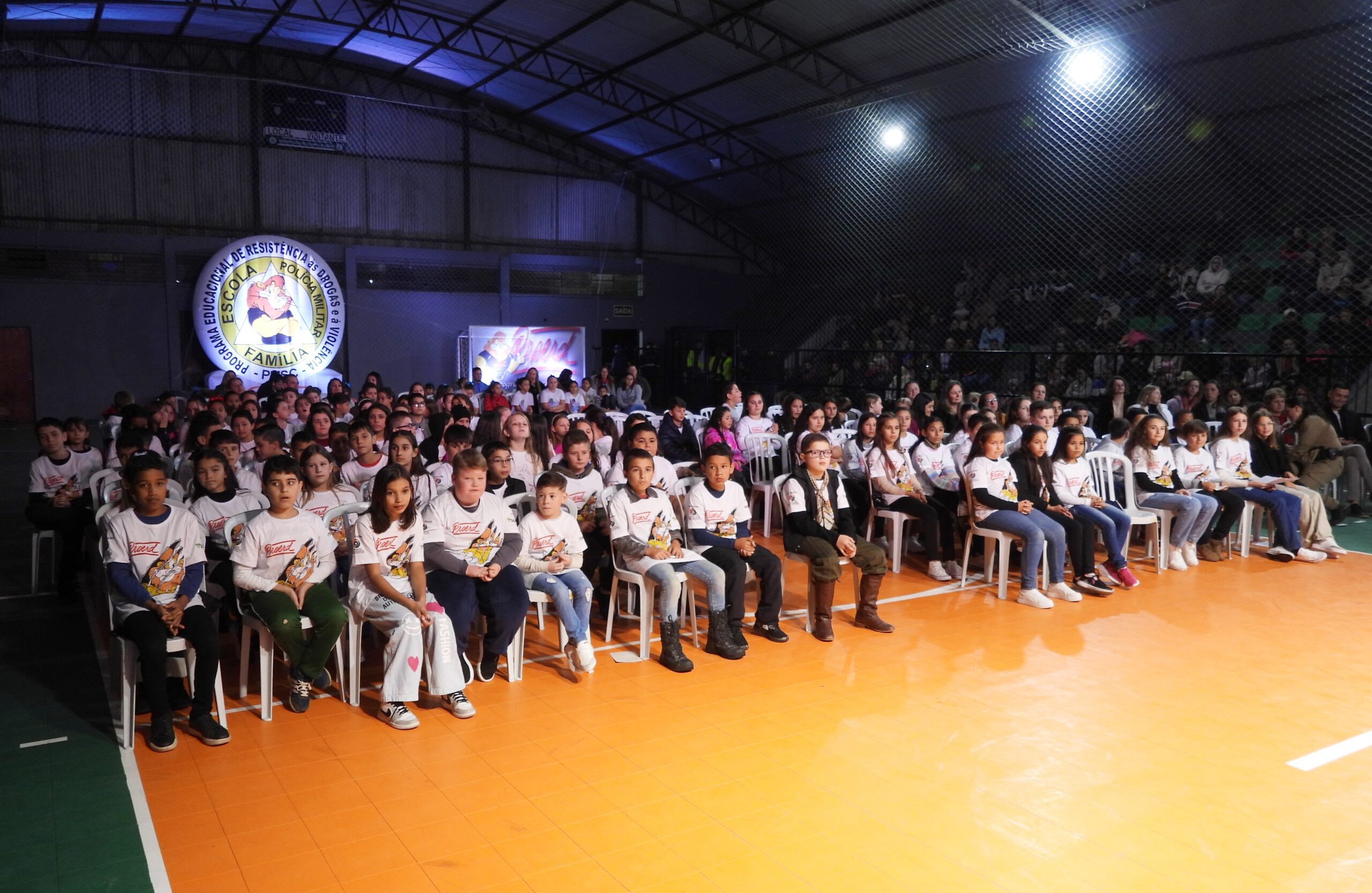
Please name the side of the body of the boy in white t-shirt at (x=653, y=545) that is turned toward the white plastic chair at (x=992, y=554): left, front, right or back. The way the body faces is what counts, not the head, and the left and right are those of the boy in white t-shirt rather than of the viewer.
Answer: left

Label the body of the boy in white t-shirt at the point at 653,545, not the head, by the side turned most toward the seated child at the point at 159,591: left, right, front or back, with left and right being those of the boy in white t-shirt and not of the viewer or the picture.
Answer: right

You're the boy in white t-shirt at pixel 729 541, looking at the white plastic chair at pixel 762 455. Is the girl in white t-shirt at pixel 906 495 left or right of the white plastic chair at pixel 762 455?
right

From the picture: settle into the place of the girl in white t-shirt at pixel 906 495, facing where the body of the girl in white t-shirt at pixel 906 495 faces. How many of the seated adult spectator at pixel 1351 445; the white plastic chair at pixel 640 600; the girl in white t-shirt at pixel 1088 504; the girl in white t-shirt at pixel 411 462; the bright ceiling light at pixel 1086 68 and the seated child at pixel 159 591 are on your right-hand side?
3

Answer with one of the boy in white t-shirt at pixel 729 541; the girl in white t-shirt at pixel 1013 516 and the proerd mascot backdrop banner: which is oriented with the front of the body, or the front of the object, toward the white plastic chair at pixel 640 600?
the proerd mascot backdrop banner

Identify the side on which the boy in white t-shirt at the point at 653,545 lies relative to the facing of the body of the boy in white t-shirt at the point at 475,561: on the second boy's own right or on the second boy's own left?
on the second boy's own left

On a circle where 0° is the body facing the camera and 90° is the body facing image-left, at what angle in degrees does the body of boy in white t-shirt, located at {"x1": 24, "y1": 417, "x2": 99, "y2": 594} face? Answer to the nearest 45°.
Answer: approximately 0°
